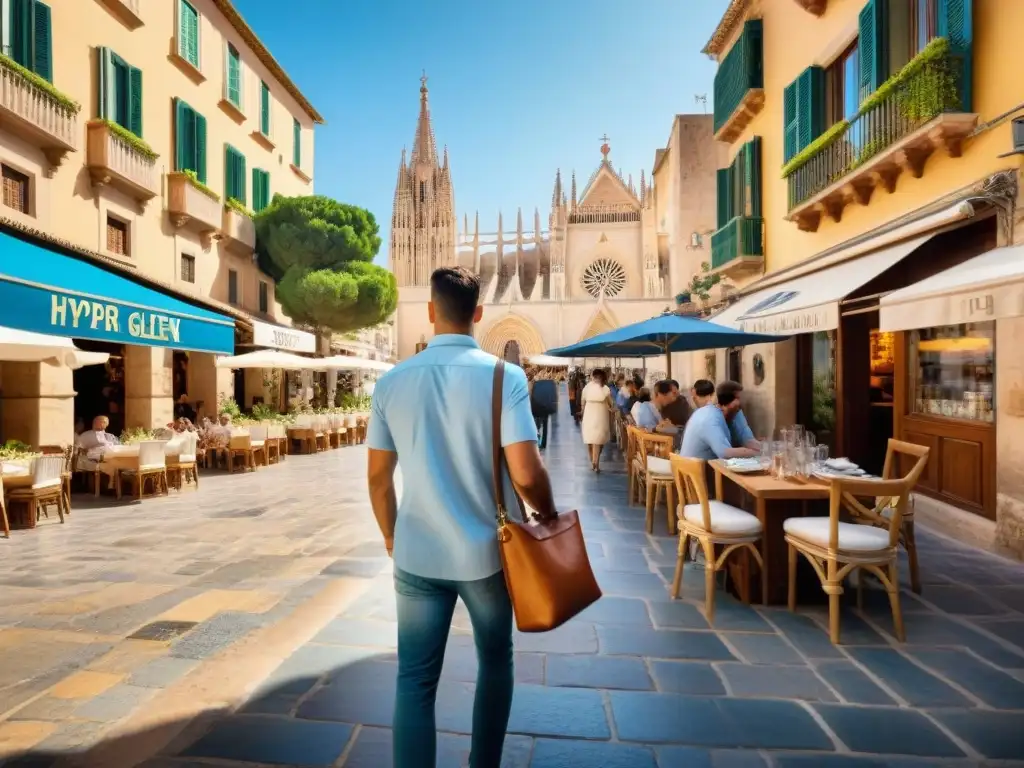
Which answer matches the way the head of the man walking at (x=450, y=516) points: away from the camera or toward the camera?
away from the camera

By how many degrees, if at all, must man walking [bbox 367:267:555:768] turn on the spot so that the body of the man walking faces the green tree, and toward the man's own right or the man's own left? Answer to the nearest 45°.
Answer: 0° — they already face it

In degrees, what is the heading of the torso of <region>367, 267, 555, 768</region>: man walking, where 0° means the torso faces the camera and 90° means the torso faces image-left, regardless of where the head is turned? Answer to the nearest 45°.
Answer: approximately 180°

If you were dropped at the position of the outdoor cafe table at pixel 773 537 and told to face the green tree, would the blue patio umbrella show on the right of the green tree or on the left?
right

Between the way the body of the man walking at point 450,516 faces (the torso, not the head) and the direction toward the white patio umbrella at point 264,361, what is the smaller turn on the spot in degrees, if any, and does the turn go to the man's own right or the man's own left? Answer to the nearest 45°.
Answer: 0° — they already face it
